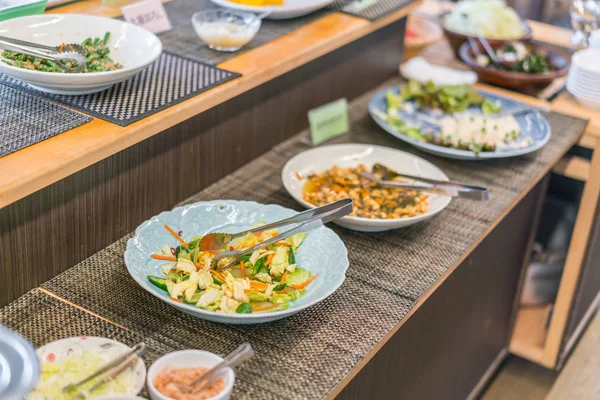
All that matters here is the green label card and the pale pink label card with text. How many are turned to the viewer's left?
0

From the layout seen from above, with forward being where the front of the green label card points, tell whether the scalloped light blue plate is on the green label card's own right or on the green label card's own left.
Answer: on the green label card's own right

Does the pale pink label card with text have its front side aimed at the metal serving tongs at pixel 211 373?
yes

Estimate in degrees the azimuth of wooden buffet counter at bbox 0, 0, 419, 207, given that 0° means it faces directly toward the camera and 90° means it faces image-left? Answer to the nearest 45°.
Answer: approximately 315°

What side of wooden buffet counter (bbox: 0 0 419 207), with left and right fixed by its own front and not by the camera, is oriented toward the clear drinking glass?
left

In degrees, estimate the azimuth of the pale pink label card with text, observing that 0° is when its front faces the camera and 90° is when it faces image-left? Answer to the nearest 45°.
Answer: approximately 0°

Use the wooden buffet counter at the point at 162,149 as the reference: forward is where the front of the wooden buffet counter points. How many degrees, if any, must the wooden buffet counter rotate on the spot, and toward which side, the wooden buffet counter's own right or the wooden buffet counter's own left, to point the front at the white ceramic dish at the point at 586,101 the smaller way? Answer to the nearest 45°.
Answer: approximately 90° to the wooden buffet counter's own left

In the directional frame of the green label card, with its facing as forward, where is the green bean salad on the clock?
The green bean salad is roughly at 3 o'clock from the green label card.

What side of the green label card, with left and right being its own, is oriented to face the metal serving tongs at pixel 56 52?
right
